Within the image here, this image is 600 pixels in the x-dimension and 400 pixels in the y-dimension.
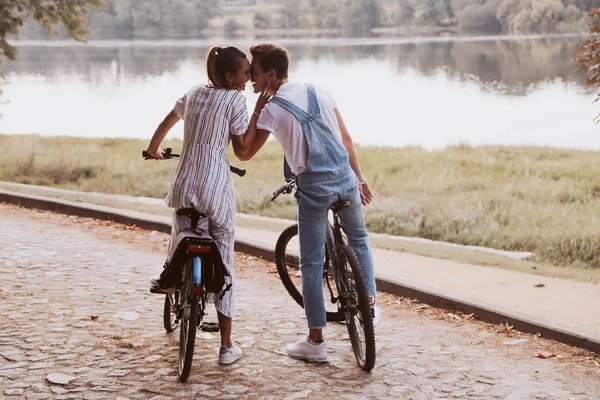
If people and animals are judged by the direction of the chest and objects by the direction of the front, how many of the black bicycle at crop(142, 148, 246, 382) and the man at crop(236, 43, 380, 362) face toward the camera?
0

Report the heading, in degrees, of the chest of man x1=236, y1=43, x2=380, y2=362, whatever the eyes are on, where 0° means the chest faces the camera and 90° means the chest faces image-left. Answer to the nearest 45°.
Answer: approximately 135°

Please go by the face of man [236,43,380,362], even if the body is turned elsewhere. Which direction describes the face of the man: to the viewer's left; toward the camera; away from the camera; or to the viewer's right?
to the viewer's left

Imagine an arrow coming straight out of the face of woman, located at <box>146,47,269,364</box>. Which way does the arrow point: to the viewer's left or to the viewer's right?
to the viewer's right

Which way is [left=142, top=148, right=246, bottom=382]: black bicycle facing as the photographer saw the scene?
facing away from the viewer

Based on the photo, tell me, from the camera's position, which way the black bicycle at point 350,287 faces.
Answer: facing away from the viewer and to the left of the viewer

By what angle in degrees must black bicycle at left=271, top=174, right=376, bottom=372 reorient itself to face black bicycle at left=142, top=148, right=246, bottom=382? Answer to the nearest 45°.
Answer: approximately 45° to its left

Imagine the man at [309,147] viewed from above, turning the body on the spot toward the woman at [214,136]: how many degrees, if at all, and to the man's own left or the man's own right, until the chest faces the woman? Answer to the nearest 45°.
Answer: approximately 45° to the man's own left
